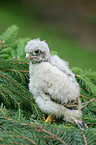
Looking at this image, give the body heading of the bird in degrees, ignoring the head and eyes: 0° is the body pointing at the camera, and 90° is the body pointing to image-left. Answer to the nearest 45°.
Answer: approximately 90°
